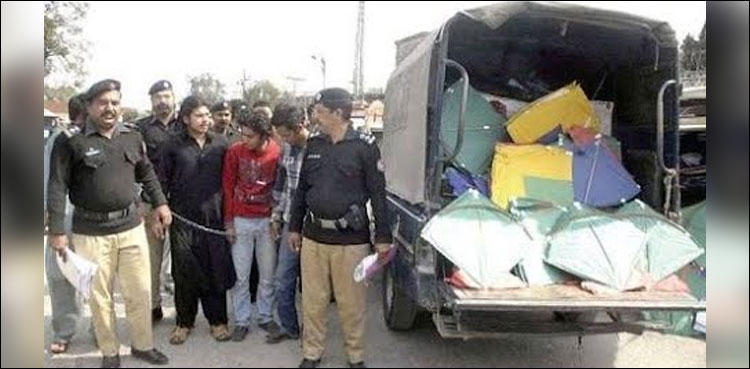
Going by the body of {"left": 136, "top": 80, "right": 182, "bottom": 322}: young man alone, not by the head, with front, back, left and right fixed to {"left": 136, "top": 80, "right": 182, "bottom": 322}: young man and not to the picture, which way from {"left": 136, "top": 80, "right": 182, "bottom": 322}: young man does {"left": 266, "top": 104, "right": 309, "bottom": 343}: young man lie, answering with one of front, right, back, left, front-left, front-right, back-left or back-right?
front-left

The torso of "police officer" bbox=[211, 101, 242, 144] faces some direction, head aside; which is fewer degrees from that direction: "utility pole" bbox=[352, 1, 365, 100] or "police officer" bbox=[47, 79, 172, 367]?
the police officer

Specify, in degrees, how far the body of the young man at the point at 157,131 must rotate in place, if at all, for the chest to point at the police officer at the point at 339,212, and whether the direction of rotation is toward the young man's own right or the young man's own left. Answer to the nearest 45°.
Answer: approximately 45° to the young man's own left

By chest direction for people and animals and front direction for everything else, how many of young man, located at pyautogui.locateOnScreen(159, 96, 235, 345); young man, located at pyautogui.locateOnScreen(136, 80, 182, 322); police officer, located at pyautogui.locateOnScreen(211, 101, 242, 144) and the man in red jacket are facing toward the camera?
4

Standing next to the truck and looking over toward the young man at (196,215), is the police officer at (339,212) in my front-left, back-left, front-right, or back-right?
front-left

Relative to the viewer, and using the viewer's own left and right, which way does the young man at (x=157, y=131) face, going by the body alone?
facing the viewer

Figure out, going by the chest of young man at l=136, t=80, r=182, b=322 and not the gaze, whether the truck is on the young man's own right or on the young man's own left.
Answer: on the young man's own left

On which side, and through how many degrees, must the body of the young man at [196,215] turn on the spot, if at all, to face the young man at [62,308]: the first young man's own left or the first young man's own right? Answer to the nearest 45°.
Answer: approximately 90° to the first young man's own right

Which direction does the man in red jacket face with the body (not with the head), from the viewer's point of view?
toward the camera

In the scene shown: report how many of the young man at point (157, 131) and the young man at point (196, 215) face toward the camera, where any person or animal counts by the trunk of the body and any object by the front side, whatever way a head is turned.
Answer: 2
